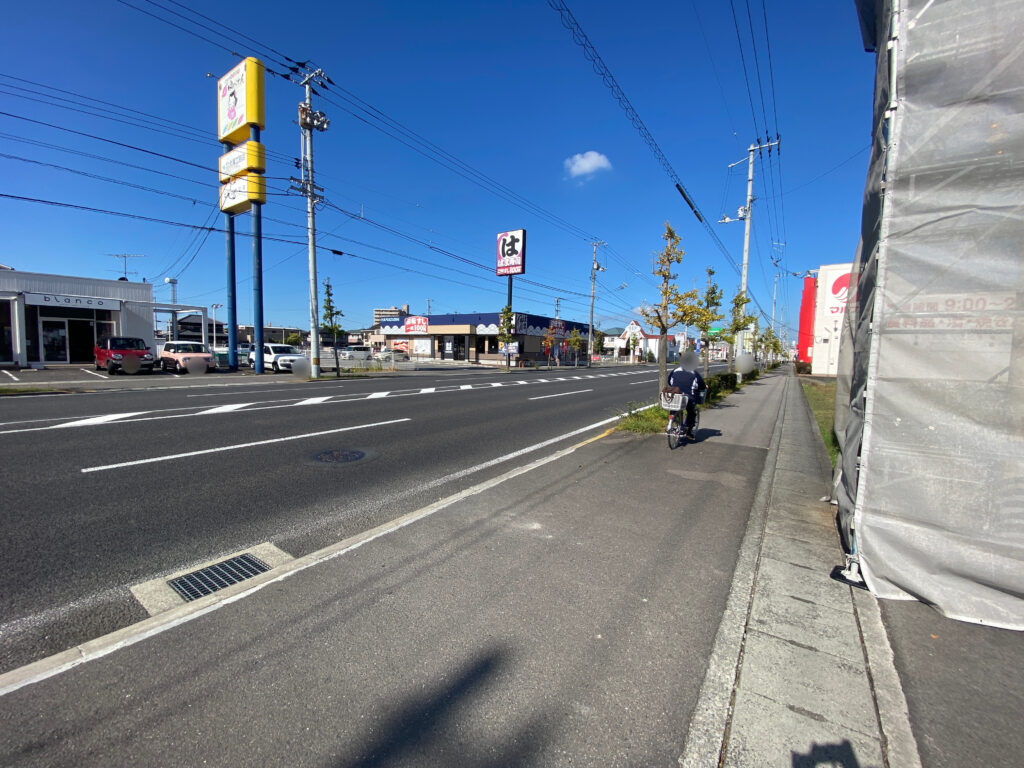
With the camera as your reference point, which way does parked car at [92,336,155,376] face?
facing the viewer and to the right of the viewer

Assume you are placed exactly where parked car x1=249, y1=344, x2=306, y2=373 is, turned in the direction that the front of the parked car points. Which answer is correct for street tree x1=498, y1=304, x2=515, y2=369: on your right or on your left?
on your left

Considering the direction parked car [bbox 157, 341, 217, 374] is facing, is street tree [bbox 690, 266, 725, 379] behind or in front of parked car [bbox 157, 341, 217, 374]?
in front

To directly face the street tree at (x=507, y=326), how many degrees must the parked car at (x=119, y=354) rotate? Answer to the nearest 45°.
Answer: approximately 45° to its left

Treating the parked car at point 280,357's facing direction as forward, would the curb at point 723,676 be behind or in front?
in front

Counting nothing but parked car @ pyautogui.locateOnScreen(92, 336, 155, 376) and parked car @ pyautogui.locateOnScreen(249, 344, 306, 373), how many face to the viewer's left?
0

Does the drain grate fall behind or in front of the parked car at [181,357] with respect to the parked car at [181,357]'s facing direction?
in front

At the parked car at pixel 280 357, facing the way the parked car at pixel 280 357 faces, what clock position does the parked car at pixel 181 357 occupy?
the parked car at pixel 181 357 is roughly at 4 o'clock from the parked car at pixel 280 357.
